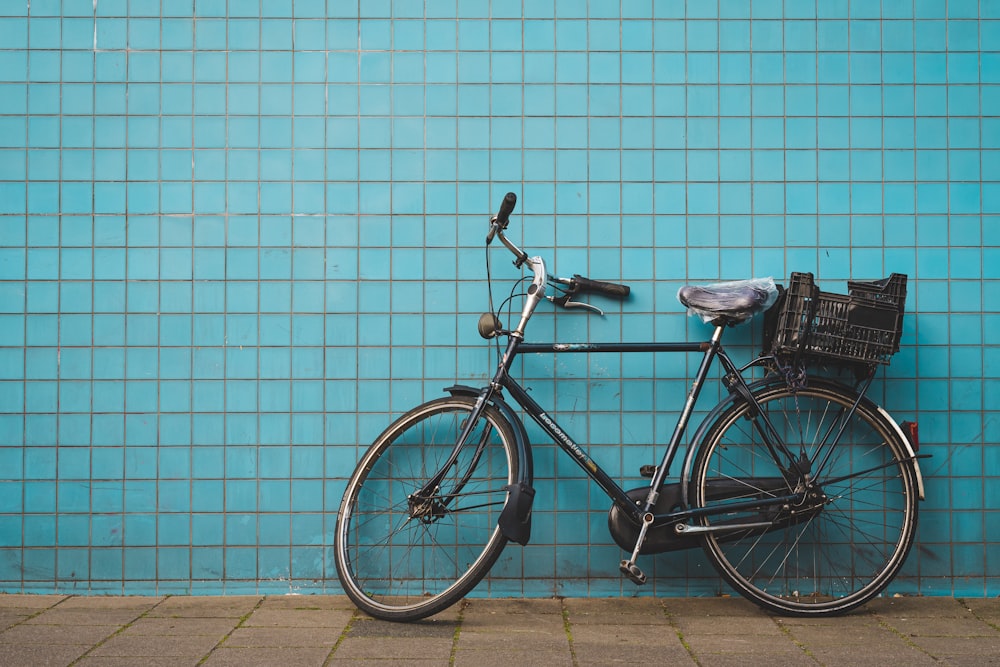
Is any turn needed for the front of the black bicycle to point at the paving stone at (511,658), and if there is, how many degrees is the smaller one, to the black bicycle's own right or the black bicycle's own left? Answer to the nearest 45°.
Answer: approximately 45° to the black bicycle's own left

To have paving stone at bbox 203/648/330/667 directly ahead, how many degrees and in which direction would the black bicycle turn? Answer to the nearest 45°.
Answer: approximately 45° to its left

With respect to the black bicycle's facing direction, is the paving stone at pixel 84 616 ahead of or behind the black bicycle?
ahead

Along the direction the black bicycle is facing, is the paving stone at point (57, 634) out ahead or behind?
ahead

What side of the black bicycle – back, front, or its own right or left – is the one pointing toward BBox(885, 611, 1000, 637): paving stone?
back

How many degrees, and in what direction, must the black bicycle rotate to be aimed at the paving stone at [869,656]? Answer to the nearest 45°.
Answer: approximately 135° to its left

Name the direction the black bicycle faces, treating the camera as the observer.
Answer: facing to the left of the viewer
